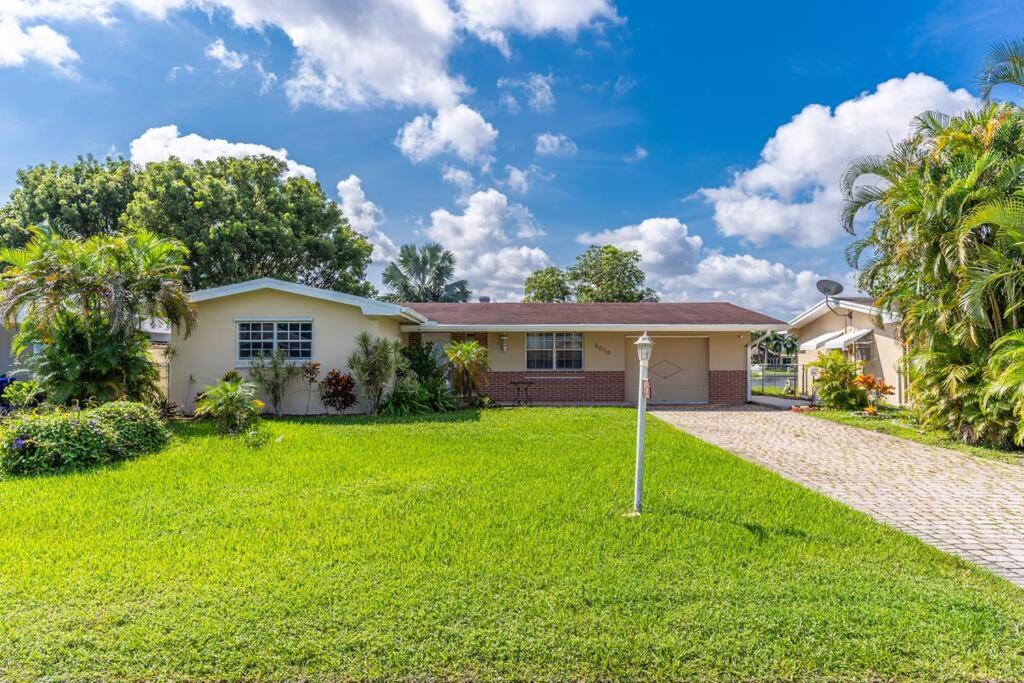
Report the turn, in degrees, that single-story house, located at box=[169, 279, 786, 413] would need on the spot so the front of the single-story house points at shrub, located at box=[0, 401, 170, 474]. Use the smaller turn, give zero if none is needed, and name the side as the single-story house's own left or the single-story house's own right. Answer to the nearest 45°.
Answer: approximately 45° to the single-story house's own right

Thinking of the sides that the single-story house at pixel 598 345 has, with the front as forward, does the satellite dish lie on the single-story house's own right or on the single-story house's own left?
on the single-story house's own left

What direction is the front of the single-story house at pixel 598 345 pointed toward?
toward the camera

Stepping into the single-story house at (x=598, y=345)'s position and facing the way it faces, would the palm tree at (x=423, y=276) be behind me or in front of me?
behind

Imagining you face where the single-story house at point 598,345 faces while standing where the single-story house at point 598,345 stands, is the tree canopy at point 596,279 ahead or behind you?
behind
